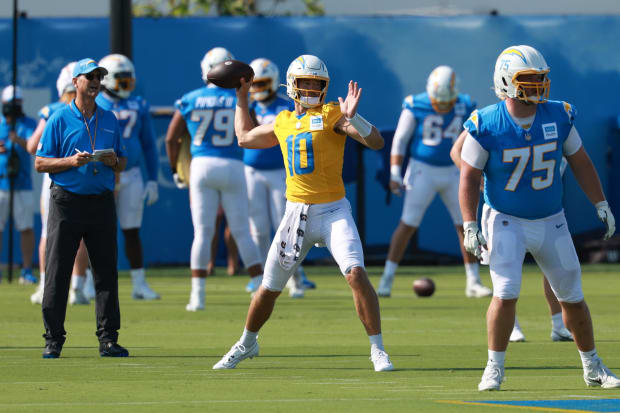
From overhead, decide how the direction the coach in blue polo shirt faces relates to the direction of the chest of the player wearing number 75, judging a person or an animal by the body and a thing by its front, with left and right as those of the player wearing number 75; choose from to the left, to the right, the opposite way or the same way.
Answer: the same way

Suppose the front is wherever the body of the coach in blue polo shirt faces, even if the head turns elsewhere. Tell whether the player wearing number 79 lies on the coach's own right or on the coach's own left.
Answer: on the coach's own left

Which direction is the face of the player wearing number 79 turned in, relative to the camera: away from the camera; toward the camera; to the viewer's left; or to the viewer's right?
away from the camera

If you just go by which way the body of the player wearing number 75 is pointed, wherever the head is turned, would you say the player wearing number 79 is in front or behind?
behind

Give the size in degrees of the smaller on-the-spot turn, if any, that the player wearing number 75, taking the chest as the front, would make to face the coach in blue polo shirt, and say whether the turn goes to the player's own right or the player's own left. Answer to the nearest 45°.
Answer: approximately 90° to the player's own right

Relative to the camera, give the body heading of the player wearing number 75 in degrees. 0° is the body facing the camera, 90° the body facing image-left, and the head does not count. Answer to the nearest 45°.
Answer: approximately 0°

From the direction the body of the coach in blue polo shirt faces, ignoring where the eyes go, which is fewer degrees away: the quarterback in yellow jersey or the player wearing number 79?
the quarterback in yellow jersey

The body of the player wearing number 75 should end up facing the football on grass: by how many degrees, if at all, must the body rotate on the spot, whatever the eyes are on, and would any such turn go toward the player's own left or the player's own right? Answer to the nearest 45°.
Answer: approximately 180°

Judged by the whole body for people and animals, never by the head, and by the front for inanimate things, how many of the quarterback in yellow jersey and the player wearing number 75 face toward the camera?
2
